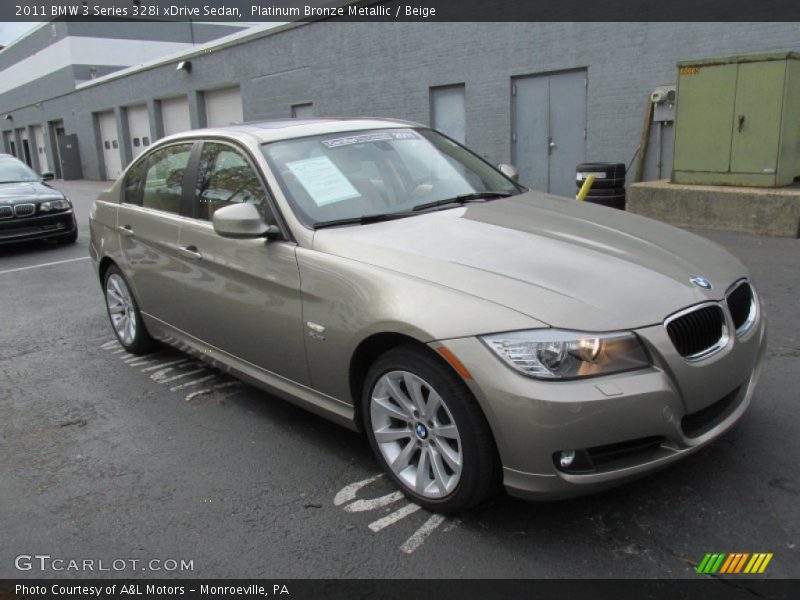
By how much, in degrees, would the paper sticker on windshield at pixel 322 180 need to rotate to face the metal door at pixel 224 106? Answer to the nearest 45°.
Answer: approximately 135° to its left

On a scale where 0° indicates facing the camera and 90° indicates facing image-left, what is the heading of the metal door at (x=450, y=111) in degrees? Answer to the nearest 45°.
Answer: approximately 45°

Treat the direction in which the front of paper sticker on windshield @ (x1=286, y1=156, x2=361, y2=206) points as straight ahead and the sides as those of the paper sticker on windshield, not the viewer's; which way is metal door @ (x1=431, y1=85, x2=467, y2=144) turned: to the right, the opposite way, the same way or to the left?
to the right

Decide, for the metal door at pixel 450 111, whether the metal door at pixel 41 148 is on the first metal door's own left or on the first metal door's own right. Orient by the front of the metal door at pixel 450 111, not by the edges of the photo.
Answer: on the first metal door's own right

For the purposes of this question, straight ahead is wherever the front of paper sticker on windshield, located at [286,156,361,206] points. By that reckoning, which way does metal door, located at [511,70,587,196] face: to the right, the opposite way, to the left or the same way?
to the right

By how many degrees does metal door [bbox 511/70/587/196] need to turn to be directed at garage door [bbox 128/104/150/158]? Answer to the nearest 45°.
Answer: approximately 90° to its right

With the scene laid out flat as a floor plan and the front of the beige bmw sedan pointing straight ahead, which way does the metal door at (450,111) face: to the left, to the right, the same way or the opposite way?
to the right

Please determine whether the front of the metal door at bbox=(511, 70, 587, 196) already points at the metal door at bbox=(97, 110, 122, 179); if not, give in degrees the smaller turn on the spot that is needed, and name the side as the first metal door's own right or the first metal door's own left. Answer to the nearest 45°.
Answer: approximately 90° to the first metal door's own right

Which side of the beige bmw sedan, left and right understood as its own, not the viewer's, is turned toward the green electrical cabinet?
left

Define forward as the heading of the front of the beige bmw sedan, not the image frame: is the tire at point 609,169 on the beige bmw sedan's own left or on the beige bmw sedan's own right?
on the beige bmw sedan's own left

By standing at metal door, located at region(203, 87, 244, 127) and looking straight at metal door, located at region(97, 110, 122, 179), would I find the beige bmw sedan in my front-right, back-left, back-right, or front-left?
back-left
